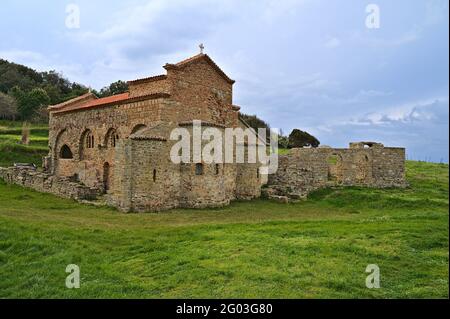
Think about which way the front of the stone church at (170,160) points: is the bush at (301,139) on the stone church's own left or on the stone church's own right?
on the stone church's own right

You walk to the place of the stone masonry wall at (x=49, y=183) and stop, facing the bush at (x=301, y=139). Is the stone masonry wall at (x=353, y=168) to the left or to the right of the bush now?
right

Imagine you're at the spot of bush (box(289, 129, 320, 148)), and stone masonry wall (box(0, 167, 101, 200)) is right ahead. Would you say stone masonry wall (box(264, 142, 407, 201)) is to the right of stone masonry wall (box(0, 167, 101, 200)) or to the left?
left
